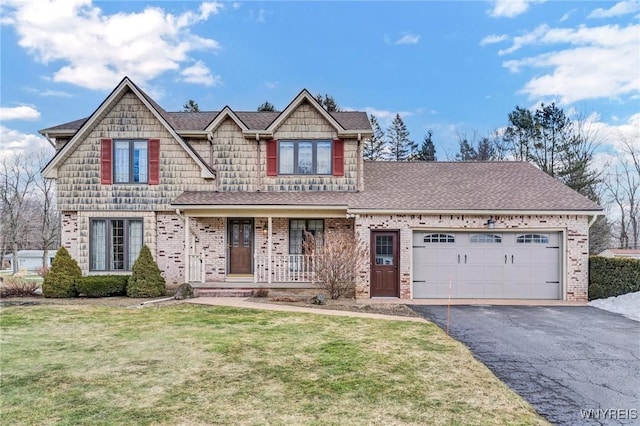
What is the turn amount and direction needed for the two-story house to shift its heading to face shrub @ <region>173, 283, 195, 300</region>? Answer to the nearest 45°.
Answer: approximately 45° to its right

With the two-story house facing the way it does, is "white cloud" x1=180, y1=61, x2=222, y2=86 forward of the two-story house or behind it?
behind

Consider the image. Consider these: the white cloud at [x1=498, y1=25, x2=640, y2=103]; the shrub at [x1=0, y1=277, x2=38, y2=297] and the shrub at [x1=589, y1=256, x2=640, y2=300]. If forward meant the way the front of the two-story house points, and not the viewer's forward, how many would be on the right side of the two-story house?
1

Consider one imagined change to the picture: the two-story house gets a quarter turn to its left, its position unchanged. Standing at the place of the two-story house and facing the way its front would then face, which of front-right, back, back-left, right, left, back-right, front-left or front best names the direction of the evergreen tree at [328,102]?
left

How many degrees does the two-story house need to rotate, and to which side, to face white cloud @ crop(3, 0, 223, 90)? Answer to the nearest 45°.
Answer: approximately 135° to its right

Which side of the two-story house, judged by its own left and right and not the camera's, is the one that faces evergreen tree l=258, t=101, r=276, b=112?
back

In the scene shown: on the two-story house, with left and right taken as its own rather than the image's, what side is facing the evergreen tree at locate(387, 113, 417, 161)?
back

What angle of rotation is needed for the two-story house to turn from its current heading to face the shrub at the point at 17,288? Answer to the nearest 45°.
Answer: approximately 90° to its right

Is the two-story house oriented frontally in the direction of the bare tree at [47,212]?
no

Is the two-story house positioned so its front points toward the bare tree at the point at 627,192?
no

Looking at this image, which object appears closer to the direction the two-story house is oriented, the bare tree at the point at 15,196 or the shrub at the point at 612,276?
the shrub

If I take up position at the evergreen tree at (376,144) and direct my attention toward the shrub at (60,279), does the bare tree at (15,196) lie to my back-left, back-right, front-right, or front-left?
front-right

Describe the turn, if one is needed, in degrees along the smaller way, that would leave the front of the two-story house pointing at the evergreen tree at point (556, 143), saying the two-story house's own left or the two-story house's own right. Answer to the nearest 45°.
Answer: approximately 135° to the two-story house's own left

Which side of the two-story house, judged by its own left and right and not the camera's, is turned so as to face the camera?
front

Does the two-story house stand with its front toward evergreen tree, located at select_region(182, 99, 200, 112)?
no
